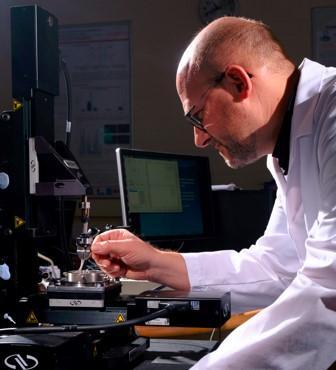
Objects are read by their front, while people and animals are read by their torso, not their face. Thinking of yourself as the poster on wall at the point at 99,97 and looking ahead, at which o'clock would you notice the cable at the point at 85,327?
The cable is roughly at 12 o'clock from the poster on wall.

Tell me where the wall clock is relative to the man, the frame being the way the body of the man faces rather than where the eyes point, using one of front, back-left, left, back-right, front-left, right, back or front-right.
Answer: right

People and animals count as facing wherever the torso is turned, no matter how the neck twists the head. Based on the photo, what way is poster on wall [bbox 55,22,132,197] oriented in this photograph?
toward the camera

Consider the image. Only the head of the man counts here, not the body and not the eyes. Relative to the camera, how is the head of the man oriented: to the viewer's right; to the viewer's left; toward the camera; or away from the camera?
to the viewer's left

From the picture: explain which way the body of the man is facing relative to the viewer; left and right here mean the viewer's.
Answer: facing to the left of the viewer

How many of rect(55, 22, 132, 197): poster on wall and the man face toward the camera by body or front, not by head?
1

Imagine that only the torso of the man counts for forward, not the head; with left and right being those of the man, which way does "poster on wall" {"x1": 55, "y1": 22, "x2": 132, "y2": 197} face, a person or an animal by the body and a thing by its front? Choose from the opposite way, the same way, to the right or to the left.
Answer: to the left

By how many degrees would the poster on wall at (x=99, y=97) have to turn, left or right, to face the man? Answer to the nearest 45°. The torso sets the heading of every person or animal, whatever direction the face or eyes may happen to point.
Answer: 0° — it already faces them
